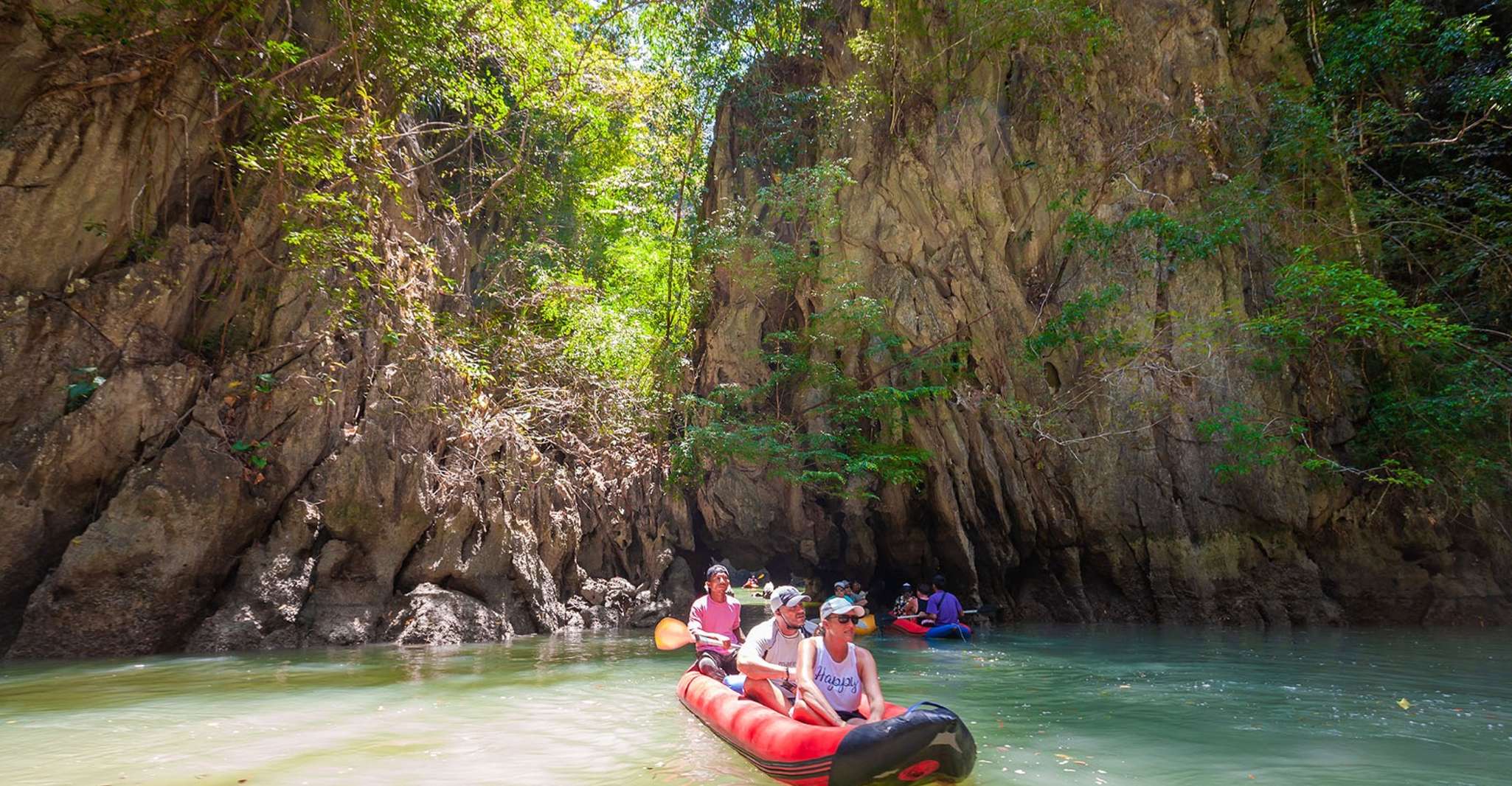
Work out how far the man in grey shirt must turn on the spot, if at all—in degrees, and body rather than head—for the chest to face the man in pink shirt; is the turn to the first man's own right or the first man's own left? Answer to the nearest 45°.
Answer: approximately 135° to the first man's own left

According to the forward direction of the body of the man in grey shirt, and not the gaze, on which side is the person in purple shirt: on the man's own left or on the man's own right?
on the man's own left

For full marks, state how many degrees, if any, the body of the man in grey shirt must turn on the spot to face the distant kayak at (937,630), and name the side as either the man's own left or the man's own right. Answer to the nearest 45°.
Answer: approximately 135° to the man's own left

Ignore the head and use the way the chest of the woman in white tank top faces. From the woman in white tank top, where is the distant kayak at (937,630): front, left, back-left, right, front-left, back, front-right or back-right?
back-left

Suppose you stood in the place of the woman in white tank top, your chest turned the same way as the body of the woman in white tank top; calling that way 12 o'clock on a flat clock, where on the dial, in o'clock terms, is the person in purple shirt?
The person in purple shirt is roughly at 8 o'clock from the woman in white tank top.

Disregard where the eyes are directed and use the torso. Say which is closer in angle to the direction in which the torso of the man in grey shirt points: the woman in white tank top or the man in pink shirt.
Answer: the woman in white tank top

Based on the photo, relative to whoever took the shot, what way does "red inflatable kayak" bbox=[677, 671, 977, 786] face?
facing the viewer and to the right of the viewer

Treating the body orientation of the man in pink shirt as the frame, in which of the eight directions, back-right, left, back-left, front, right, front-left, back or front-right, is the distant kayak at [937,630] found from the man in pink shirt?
left

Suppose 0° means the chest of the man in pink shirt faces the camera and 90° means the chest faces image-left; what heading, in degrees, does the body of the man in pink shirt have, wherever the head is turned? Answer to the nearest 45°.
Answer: approximately 315°

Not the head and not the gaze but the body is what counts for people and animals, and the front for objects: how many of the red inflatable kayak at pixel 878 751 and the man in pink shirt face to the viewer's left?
0

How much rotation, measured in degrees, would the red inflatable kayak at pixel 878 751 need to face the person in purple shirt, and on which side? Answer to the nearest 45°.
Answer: approximately 135° to its left
